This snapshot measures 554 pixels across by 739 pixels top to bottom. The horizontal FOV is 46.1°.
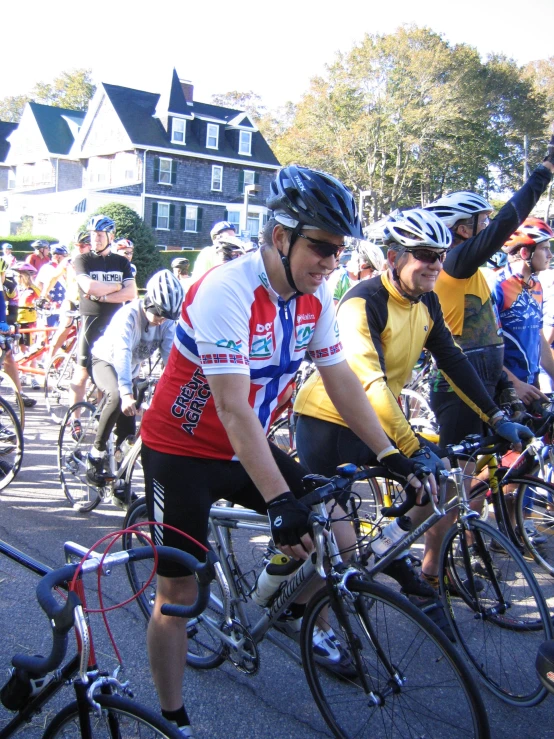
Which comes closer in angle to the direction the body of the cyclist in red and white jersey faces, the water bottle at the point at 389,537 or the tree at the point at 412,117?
the water bottle

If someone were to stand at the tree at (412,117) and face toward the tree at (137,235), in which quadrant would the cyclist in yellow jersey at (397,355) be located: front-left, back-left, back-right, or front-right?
front-left

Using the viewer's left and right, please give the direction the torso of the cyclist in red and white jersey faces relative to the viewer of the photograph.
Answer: facing the viewer and to the right of the viewer

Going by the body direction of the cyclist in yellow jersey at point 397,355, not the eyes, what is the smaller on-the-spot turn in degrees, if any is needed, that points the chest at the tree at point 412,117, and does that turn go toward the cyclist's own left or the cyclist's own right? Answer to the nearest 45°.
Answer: approximately 135° to the cyclist's own left

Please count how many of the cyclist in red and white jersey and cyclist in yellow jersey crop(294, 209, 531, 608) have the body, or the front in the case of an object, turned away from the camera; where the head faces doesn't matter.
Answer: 0

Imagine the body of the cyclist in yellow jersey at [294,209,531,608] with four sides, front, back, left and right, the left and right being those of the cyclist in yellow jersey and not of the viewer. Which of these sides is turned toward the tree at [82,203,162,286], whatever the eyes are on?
back

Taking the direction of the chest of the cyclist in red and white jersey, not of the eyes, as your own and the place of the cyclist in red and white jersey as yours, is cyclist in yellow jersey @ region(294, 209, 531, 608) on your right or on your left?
on your left

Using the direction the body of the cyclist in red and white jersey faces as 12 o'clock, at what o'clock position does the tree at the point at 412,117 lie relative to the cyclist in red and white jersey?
The tree is roughly at 8 o'clock from the cyclist in red and white jersey.

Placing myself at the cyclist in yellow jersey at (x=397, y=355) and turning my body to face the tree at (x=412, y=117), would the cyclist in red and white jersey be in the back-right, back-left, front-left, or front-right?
back-left

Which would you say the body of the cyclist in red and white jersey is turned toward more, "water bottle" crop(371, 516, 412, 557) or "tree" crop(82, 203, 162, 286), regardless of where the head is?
the water bottle
